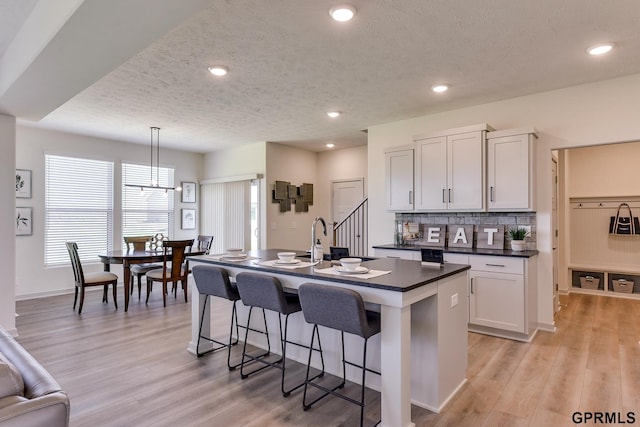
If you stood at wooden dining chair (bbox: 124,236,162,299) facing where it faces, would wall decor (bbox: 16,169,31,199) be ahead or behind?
behind

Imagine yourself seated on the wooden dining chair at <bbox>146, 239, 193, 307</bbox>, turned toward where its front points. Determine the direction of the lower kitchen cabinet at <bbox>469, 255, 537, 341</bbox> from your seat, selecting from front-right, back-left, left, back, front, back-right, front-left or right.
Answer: back

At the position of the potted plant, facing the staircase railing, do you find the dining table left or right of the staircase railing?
left

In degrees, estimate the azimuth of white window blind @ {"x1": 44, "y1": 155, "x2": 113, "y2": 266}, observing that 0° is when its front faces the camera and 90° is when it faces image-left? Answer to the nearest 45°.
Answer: approximately 315°

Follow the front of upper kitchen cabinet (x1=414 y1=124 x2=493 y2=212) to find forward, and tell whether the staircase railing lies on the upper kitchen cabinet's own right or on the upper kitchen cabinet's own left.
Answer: on the upper kitchen cabinet's own right

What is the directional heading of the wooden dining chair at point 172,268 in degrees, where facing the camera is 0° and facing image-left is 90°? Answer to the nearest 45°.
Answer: approximately 135°

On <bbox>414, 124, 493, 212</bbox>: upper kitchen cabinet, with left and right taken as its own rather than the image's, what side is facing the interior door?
right

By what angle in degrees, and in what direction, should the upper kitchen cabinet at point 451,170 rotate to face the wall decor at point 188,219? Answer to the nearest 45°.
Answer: approximately 45° to its right

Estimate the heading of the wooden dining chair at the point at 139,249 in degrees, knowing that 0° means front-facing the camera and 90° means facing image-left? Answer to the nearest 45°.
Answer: approximately 315°
